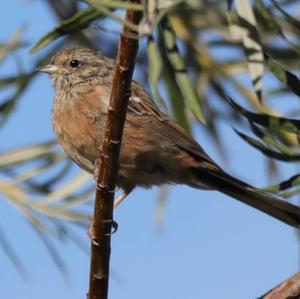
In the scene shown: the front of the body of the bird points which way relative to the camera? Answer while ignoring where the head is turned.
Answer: to the viewer's left
